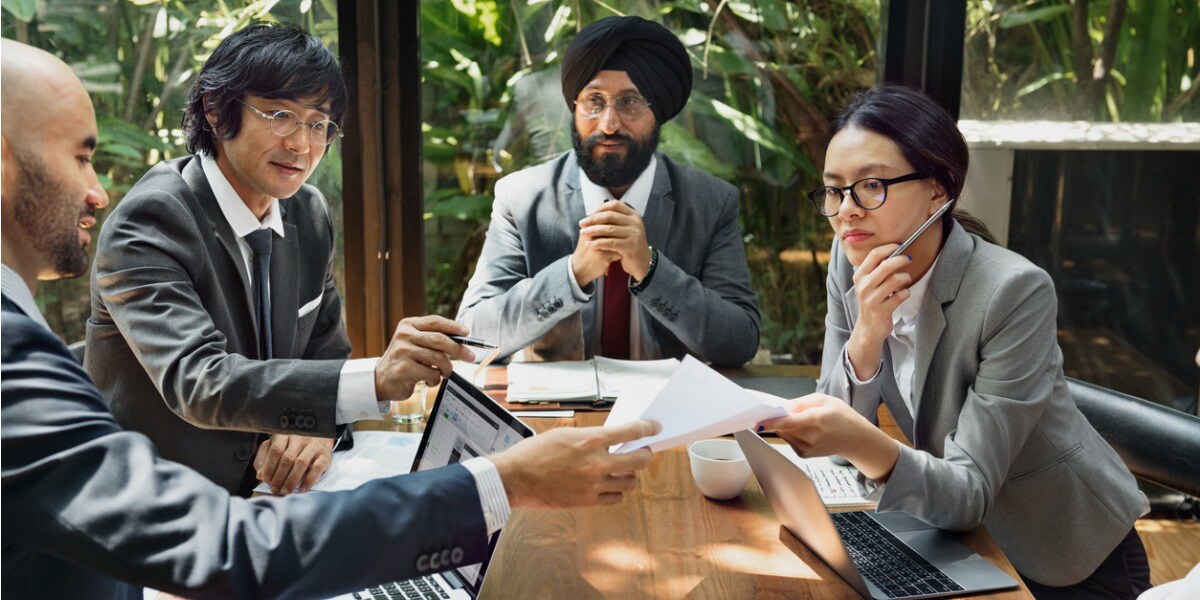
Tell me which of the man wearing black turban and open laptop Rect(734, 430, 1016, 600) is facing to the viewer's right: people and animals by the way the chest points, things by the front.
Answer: the open laptop

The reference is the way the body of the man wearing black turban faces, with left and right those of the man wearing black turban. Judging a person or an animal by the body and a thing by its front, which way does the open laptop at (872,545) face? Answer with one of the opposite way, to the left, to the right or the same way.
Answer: to the left

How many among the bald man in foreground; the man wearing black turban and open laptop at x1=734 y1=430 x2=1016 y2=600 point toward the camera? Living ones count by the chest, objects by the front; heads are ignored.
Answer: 1

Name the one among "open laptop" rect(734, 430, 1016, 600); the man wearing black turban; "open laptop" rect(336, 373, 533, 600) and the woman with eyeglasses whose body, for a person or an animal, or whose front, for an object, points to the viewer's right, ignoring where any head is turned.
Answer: "open laptop" rect(734, 430, 1016, 600)

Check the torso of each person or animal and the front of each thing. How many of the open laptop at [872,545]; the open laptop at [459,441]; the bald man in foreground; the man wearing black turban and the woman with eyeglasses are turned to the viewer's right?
2

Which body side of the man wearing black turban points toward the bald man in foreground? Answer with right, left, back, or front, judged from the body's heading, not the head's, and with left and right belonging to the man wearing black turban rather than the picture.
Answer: front

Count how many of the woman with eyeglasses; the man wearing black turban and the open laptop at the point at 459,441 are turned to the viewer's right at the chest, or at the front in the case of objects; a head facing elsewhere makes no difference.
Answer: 0

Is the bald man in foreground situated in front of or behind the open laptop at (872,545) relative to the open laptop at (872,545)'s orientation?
behind

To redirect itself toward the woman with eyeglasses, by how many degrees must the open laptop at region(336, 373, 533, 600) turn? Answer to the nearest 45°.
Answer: approximately 135° to its left

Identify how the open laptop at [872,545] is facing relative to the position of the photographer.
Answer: facing to the right of the viewer

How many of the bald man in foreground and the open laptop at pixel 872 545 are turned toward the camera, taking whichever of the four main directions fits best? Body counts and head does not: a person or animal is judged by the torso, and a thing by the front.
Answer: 0

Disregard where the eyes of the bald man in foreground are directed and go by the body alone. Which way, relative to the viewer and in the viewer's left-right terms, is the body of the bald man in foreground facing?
facing to the right of the viewer

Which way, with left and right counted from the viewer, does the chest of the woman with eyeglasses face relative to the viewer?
facing the viewer and to the left of the viewer

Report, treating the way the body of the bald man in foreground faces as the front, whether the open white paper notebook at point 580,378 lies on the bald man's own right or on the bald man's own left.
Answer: on the bald man's own left

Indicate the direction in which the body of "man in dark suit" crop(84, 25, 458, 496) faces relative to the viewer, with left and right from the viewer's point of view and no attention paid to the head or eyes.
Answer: facing the viewer and to the right of the viewer

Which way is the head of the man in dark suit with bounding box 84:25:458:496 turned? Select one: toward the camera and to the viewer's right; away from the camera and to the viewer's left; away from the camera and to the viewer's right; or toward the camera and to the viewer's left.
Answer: toward the camera and to the viewer's right

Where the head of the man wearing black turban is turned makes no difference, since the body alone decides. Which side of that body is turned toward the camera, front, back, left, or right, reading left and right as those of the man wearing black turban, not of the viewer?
front

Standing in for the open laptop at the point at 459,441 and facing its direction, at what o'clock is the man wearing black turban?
The man wearing black turban is roughly at 5 o'clock from the open laptop.

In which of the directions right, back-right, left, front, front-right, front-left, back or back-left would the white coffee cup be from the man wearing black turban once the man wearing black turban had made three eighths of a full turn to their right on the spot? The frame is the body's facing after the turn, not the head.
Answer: back-left
